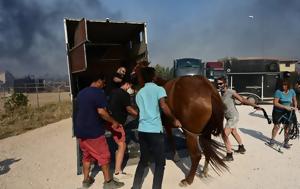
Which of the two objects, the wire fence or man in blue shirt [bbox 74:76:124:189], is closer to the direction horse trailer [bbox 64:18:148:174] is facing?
the wire fence

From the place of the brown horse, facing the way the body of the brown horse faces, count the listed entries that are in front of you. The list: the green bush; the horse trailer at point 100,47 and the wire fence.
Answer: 3

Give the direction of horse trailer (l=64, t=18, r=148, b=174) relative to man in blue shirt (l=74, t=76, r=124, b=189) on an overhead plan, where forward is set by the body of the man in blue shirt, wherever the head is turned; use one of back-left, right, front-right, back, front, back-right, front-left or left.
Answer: front-left

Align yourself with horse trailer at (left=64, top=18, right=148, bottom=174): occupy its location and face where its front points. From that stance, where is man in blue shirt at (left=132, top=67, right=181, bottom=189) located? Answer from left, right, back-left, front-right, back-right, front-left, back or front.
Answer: back

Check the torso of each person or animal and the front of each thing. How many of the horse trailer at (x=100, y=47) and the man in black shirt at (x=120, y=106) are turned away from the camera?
1

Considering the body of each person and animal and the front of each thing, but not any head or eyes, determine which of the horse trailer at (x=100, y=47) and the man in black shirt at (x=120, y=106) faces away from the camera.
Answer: the horse trailer

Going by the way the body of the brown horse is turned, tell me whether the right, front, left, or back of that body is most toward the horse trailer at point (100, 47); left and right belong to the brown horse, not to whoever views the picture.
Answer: front

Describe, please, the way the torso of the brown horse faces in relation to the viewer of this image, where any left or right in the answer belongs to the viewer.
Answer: facing away from the viewer and to the left of the viewer

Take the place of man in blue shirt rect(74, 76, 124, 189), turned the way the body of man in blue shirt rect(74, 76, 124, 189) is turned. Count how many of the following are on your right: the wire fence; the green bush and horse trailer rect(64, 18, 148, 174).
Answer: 0

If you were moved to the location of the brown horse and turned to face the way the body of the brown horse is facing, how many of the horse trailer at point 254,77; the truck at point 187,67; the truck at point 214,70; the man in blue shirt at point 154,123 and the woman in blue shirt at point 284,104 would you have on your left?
1

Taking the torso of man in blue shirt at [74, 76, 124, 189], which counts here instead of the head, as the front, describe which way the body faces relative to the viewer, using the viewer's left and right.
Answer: facing away from the viewer and to the right of the viewer

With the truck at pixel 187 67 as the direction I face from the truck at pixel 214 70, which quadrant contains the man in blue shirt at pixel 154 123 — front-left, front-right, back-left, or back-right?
front-left

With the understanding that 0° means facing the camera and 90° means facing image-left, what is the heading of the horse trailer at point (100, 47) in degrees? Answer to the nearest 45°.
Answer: approximately 180°

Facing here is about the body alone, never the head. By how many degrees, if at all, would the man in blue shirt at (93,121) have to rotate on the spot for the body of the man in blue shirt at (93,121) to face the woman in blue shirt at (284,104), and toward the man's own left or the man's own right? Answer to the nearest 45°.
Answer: approximately 45° to the man's own right

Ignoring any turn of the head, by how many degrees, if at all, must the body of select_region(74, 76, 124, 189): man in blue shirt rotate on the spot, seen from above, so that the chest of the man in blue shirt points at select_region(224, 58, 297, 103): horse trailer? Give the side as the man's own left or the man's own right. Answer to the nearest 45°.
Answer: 0° — they already face it
